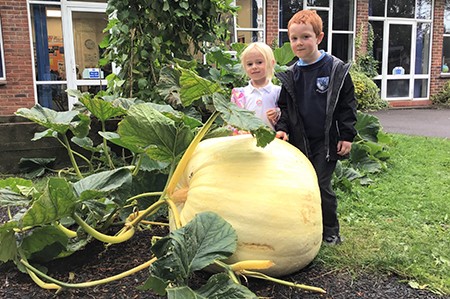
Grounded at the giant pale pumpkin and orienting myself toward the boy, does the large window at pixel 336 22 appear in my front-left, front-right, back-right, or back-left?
front-left

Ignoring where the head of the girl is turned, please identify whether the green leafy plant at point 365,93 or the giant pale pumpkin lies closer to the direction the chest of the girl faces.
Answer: the giant pale pumpkin

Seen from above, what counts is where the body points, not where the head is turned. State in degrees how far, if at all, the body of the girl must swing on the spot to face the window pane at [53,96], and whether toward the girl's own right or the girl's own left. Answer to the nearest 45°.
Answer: approximately 135° to the girl's own right

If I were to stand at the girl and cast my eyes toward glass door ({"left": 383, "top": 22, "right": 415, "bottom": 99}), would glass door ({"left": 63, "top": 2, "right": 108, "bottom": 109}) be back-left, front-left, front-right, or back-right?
front-left

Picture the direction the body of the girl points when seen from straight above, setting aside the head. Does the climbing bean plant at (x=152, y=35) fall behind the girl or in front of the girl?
behind

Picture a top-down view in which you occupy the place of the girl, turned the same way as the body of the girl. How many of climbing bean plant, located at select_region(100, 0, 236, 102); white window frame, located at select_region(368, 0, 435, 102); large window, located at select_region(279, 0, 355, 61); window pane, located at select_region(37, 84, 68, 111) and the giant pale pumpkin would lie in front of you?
1

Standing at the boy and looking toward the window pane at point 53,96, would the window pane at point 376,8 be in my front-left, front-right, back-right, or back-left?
front-right

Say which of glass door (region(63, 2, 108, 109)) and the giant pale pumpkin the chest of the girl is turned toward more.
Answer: the giant pale pumpkin

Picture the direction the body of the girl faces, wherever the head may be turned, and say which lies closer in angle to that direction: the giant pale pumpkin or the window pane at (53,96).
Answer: the giant pale pumpkin

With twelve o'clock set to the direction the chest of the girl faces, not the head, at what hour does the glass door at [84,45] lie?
The glass door is roughly at 5 o'clock from the girl.

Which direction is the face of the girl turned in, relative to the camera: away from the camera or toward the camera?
toward the camera

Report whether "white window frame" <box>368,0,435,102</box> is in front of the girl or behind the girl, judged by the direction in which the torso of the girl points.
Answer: behind

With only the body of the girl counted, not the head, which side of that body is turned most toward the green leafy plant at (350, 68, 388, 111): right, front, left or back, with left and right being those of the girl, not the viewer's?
back

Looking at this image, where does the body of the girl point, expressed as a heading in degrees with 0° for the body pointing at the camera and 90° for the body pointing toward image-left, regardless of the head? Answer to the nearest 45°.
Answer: approximately 0°
